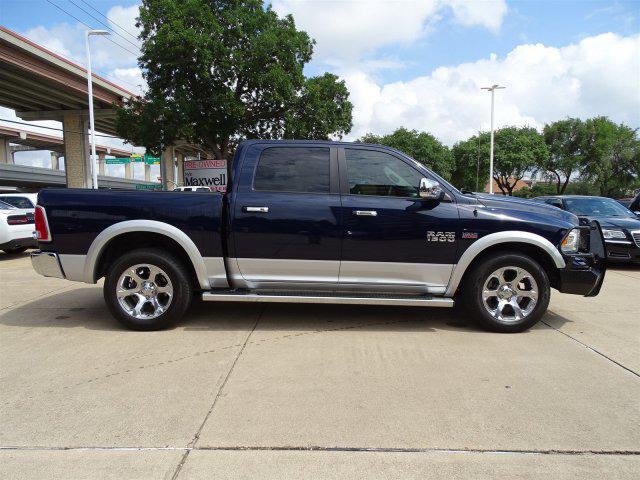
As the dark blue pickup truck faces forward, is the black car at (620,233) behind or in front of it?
in front

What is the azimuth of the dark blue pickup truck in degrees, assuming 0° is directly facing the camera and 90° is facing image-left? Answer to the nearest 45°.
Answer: approximately 270°

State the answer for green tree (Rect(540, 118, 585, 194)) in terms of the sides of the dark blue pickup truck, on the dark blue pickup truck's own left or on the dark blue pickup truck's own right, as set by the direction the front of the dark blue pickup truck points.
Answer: on the dark blue pickup truck's own left

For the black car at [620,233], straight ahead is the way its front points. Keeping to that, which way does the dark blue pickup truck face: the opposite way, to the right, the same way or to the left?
to the left

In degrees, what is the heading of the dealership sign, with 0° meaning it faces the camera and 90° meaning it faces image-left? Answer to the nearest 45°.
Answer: approximately 0°

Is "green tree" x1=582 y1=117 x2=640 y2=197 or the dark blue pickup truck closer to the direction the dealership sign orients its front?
the dark blue pickup truck

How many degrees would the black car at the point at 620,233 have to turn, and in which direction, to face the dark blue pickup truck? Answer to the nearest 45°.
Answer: approximately 90° to its right

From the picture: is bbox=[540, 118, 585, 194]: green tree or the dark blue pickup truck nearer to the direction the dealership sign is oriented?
the dark blue pickup truck

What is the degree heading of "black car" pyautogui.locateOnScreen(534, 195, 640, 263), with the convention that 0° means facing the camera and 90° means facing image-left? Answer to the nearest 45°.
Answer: approximately 315°

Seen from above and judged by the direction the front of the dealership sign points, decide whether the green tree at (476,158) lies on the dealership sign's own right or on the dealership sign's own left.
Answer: on the dealership sign's own left

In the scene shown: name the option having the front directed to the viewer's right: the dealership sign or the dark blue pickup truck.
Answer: the dark blue pickup truck
